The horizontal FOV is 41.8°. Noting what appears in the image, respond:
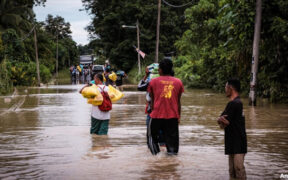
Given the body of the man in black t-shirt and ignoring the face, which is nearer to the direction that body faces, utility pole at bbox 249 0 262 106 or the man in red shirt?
the man in red shirt

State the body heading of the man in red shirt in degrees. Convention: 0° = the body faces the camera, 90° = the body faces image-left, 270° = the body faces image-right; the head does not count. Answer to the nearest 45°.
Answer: approximately 180°

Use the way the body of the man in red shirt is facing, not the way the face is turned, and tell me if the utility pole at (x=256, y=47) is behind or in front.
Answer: in front

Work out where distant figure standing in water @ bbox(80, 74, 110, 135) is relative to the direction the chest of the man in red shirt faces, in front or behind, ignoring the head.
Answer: in front

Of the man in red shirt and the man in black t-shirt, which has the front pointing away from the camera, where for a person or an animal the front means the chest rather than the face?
the man in red shirt

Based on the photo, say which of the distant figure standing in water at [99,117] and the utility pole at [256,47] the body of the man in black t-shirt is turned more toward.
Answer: the distant figure standing in water

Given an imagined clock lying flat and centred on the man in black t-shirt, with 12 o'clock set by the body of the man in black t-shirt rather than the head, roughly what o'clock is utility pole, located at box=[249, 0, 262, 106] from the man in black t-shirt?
The utility pole is roughly at 3 o'clock from the man in black t-shirt.

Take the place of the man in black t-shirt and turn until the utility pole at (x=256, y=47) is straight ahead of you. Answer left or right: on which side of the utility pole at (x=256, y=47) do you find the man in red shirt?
left

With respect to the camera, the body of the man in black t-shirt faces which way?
to the viewer's left

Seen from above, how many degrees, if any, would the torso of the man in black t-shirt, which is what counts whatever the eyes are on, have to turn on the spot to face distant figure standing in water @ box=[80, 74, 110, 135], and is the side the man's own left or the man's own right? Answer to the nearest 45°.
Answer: approximately 45° to the man's own right

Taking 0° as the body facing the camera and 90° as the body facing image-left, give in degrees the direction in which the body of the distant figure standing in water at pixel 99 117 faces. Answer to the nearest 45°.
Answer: approximately 135°

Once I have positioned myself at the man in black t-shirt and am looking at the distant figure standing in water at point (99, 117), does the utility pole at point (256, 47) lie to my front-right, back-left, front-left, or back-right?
front-right

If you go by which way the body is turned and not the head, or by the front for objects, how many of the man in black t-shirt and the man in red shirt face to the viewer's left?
1

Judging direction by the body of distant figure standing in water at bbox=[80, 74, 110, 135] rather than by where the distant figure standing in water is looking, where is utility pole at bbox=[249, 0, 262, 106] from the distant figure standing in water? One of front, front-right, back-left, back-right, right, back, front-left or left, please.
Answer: right
